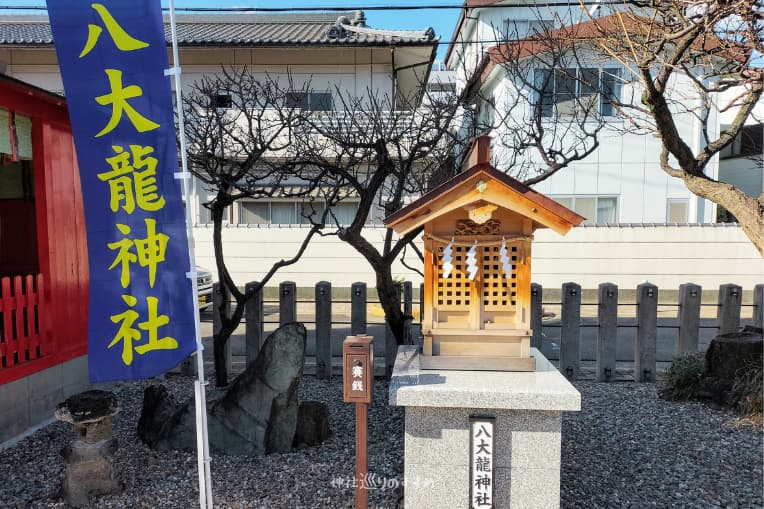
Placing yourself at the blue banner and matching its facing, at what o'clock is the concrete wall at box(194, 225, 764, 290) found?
The concrete wall is roughly at 8 o'clock from the blue banner.

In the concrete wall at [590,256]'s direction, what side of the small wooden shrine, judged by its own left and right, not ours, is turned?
back

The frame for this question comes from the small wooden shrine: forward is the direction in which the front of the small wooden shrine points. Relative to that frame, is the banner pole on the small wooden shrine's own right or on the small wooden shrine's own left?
on the small wooden shrine's own right

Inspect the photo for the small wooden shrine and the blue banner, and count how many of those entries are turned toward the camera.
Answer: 2

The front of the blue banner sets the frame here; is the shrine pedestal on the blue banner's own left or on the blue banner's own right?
on the blue banner's own left

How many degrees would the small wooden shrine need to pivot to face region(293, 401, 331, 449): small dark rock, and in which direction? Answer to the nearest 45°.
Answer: approximately 90° to its right

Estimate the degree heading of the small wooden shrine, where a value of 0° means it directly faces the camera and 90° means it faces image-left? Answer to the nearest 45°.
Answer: approximately 0°

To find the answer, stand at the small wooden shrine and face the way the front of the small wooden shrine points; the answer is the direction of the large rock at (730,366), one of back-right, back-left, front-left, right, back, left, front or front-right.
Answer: back-left

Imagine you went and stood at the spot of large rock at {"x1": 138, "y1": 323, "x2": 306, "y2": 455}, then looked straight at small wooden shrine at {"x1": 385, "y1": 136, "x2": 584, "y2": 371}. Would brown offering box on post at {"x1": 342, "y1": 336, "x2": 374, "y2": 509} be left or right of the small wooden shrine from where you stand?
right
